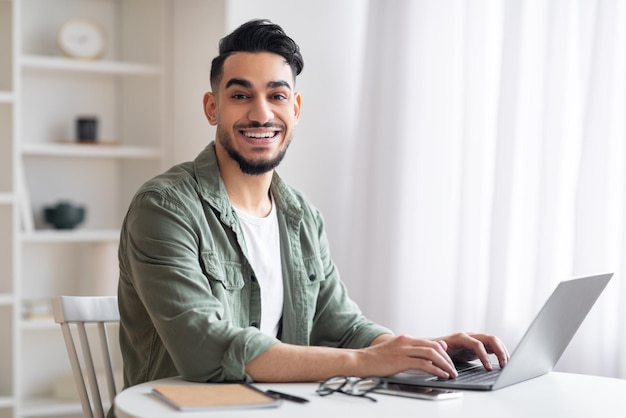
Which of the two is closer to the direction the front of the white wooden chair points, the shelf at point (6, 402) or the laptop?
the laptop

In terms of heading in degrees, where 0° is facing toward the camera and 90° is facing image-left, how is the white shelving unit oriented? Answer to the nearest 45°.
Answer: approximately 0°

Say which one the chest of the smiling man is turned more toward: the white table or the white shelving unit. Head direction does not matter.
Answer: the white table

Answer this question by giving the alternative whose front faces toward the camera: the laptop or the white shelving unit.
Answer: the white shelving unit

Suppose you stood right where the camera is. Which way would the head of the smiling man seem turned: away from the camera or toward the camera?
toward the camera

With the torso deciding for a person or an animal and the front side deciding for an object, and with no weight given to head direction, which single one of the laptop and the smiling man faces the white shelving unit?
the laptop

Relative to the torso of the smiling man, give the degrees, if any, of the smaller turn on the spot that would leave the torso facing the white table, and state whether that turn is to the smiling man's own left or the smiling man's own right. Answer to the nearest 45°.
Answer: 0° — they already face it

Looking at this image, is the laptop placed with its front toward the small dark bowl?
yes

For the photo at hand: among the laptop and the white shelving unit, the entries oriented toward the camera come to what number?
1

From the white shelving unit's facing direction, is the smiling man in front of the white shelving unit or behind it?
in front

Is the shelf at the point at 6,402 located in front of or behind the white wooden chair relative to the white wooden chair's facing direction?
behind

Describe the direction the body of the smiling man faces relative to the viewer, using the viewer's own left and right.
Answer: facing the viewer and to the right of the viewer

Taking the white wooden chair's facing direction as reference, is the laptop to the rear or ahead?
ahead

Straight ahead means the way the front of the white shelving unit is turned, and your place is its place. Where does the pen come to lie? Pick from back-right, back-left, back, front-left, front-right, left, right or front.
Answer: front

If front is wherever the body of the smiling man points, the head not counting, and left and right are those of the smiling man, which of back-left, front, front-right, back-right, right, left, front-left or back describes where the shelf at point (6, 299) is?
back

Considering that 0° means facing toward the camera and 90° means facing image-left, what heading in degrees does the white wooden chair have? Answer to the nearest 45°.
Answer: approximately 315°
